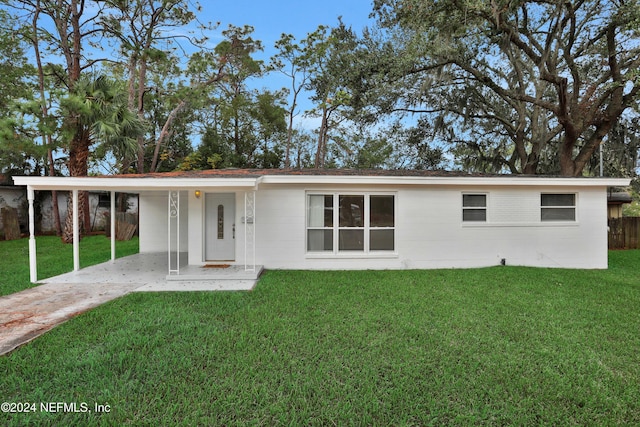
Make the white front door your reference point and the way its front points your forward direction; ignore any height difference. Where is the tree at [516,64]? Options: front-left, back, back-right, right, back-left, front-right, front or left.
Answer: left

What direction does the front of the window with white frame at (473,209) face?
toward the camera

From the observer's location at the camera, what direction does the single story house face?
facing the viewer

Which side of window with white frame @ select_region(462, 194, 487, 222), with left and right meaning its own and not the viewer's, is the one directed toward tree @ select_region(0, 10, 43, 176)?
right

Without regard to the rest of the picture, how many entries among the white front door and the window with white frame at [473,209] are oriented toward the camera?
2

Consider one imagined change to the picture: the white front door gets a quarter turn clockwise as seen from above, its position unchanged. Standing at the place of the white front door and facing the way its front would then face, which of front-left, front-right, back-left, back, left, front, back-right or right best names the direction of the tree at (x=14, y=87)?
front-right

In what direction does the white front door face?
toward the camera

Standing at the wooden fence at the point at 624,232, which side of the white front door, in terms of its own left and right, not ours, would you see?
left

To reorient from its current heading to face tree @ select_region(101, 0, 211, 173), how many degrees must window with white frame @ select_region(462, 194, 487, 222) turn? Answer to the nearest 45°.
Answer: approximately 90° to its right

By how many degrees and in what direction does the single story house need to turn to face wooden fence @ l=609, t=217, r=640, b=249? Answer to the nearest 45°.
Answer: approximately 135° to its left

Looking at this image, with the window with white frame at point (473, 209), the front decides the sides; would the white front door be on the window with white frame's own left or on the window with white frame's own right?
on the window with white frame's own right

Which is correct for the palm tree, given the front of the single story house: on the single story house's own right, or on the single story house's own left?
on the single story house's own right
